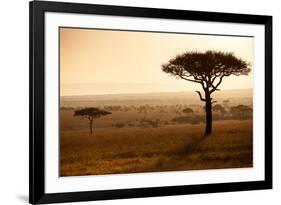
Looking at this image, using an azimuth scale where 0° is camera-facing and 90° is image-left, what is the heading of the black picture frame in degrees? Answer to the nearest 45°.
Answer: approximately 315°
